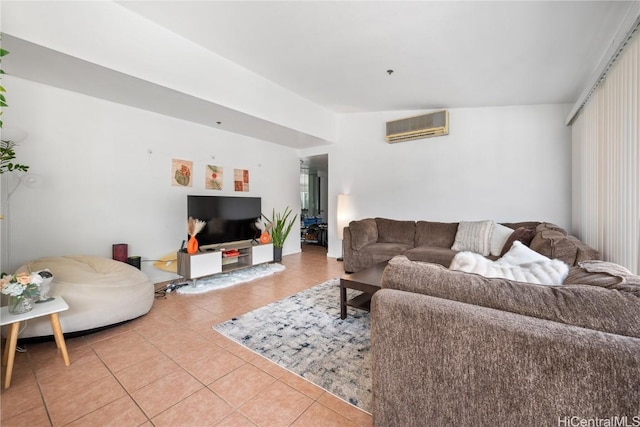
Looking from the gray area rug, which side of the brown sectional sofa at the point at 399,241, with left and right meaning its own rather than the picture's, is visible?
front

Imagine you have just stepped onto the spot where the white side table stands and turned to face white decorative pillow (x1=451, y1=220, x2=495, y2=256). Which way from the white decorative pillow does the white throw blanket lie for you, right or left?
right

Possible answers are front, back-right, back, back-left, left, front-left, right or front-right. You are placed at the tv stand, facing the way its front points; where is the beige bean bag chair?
right

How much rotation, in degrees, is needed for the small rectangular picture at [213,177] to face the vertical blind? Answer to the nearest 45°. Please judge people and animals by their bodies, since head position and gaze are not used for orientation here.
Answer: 0° — it already faces it

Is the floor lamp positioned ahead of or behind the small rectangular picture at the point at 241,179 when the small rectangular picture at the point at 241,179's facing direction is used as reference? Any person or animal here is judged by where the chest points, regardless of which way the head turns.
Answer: ahead

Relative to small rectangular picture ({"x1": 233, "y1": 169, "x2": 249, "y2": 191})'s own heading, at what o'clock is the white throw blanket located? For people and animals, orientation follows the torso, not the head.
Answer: The white throw blanket is roughly at 1 o'clock from the small rectangular picture.

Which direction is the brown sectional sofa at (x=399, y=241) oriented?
toward the camera

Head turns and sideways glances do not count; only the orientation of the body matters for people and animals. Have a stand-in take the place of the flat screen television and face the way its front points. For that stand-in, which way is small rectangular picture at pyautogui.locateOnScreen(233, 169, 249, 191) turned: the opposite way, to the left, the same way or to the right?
the same way

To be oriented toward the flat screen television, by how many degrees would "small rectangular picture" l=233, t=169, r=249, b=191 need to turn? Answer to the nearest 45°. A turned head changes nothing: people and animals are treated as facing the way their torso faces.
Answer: approximately 45° to its right

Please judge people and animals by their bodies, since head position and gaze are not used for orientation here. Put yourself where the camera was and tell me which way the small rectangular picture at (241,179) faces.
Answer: facing the viewer and to the right of the viewer

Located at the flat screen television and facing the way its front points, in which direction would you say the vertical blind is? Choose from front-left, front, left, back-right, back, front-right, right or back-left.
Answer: front

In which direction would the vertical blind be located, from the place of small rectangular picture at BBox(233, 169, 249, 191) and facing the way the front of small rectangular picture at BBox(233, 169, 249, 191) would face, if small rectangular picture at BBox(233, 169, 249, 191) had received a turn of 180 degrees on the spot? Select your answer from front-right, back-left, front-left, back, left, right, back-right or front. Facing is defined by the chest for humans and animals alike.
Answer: back

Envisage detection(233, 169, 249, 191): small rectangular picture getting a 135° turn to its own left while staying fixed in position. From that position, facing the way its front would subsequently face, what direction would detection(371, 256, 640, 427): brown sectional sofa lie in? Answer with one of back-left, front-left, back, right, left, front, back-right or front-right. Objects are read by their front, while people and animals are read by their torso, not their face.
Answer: back

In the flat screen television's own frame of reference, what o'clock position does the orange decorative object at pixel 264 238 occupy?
The orange decorative object is roughly at 10 o'clock from the flat screen television.

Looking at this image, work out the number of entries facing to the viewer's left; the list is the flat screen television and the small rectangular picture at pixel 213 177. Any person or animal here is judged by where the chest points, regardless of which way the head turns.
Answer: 0

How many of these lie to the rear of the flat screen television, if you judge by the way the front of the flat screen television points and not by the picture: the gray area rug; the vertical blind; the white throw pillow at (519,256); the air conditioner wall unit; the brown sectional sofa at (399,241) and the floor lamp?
0

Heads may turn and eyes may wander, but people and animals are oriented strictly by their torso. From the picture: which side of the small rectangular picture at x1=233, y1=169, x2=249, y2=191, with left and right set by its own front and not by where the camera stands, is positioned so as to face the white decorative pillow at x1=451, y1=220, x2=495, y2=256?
front

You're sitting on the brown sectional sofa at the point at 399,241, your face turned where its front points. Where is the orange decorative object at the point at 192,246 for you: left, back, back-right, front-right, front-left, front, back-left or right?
front-right

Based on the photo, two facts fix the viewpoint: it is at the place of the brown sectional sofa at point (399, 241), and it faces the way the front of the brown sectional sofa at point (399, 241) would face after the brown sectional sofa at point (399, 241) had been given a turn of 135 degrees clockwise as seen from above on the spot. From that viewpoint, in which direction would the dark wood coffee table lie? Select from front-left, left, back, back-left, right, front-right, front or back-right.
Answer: back-left

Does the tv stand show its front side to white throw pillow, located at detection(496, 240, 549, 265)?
yes
